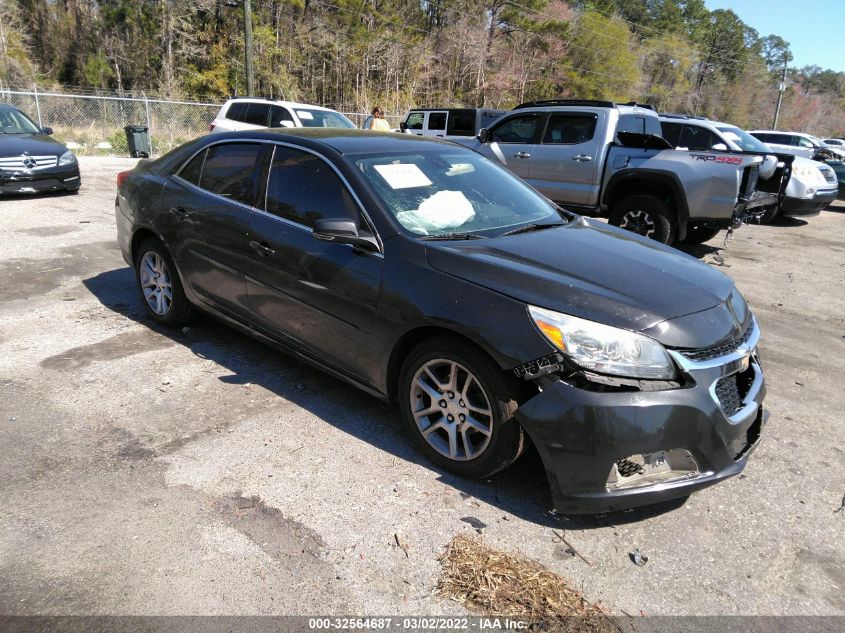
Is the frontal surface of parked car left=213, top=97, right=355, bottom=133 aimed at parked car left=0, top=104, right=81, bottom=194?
no

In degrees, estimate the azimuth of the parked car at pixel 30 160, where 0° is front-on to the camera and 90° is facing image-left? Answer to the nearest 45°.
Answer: approximately 315°

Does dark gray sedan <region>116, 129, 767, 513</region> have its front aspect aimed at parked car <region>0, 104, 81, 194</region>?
no

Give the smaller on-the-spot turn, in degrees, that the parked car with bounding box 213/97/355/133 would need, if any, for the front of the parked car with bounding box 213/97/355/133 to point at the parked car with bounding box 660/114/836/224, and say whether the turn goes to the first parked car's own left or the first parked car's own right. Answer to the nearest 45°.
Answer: approximately 45° to the first parked car's own left

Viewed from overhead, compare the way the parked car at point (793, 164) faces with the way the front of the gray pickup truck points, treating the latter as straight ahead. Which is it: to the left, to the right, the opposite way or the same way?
the opposite way

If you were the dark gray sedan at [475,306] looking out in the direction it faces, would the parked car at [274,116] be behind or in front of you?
behind

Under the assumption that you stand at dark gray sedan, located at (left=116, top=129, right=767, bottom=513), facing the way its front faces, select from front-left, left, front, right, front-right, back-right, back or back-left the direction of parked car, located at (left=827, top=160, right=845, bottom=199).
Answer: left

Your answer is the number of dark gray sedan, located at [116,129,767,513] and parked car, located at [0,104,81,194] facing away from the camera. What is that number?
0

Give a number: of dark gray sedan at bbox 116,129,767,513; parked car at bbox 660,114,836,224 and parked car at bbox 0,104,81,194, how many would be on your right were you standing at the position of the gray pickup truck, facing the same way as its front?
1

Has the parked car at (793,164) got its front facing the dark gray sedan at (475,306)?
no

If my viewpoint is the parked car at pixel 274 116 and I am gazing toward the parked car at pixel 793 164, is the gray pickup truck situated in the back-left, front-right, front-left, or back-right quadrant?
front-right

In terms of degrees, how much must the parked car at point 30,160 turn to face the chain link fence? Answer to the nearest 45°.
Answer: approximately 135° to its left

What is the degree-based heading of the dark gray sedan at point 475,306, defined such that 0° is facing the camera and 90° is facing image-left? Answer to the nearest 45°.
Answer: approximately 315°

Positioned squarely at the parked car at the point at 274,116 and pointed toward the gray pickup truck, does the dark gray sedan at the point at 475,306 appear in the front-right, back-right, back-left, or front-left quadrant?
front-right

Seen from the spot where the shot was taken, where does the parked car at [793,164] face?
facing the viewer and to the right of the viewer
